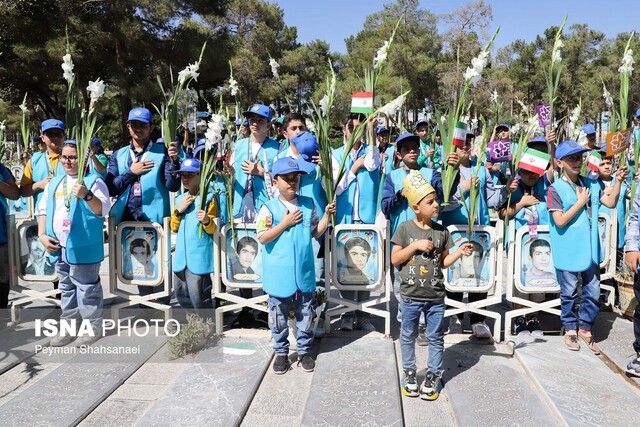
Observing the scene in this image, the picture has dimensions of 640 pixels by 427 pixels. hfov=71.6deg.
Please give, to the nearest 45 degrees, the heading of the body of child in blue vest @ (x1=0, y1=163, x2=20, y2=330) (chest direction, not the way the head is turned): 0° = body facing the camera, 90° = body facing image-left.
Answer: approximately 0°

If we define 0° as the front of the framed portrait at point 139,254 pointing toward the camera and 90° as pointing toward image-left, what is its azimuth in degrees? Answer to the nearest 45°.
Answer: approximately 0°

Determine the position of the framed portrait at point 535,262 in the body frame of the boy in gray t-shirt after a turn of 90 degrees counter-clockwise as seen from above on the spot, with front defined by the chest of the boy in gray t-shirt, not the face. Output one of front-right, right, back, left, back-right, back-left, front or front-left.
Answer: front-left

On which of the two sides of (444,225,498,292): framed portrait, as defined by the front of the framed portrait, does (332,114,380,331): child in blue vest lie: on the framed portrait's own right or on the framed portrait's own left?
on the framed portrait's own right

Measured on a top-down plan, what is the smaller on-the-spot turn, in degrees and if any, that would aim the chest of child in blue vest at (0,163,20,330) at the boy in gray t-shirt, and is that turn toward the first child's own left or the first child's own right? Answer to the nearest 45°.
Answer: approximately 45° to the first child's own left

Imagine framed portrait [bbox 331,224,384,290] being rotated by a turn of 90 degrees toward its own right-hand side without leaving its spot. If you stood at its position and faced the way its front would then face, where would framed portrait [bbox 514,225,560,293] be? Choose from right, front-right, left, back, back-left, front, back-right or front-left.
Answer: back

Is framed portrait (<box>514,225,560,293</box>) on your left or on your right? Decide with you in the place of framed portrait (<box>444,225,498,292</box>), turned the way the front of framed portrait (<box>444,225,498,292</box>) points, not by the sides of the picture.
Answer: on your left

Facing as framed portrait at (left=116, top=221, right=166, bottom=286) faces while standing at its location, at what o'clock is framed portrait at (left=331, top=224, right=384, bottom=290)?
framed portrait at (left=331, top=224, right=384, bottom=290) is roughly at 10 o'clock from framed portrait at (left=116, top=221, right=166, bottom=286).

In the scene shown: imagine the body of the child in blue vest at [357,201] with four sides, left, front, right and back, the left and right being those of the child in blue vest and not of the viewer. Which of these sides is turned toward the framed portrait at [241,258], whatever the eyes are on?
right
